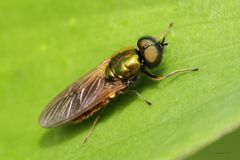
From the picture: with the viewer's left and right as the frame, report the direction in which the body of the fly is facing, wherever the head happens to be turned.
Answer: facing away from the viewer and to the right of the viewer
